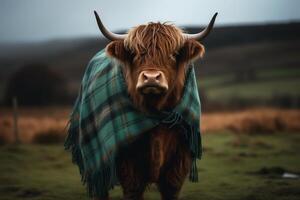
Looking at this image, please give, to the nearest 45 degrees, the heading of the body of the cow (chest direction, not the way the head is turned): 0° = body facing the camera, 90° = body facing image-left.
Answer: approximately 0°
